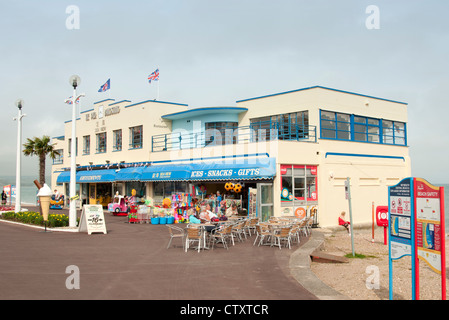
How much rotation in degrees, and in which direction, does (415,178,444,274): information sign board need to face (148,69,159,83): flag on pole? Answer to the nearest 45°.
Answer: approximately 90° to its right

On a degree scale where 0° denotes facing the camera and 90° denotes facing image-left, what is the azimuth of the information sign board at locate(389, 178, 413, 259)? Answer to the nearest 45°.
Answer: approximately 45°

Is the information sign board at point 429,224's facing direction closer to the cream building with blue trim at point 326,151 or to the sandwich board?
the sandwich board

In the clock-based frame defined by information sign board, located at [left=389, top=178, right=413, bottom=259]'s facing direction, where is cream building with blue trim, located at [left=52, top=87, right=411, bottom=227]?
The cream building with blue trim is roughly at 4 o'clock from the information sign board.

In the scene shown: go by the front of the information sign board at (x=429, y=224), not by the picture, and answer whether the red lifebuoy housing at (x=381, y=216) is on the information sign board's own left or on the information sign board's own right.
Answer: on the information sign board's own right

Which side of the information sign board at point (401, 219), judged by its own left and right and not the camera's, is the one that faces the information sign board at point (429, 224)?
left

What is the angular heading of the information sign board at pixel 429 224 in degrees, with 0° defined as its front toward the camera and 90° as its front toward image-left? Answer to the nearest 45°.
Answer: approximately 45°

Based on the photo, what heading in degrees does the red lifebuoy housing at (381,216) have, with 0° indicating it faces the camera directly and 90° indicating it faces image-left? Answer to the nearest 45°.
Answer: approximately 0°

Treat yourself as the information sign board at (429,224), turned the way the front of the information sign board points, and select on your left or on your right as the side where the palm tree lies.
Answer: on your right

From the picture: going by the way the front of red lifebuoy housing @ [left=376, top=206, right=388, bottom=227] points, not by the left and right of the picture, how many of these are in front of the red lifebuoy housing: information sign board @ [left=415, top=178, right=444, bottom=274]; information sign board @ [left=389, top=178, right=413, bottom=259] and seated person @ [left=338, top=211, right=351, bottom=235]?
2
